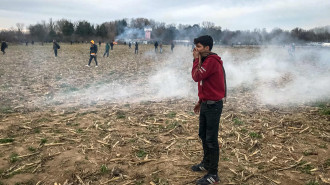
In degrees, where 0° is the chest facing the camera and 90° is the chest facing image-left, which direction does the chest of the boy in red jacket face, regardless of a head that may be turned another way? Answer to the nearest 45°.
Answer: approximately 90°

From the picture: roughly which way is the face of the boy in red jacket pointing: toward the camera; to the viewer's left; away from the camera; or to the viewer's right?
to the viewer's left
